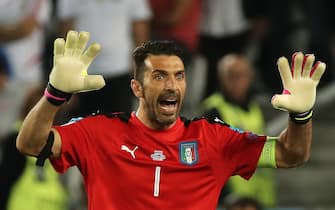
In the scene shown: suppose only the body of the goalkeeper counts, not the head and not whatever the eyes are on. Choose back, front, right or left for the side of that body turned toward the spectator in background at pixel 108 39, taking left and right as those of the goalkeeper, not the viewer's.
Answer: back

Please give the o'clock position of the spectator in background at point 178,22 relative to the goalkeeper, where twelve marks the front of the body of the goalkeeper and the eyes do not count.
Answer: The spectator in background is roughly at 6 o'clock from the goalkeeper.

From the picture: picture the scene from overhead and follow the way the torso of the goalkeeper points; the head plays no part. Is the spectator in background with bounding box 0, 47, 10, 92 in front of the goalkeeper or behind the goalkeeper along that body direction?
behind

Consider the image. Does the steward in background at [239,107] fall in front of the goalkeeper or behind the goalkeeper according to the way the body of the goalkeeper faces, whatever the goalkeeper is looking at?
behind

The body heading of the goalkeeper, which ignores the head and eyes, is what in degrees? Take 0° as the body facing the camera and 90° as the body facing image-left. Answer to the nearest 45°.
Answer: approximately 0°
